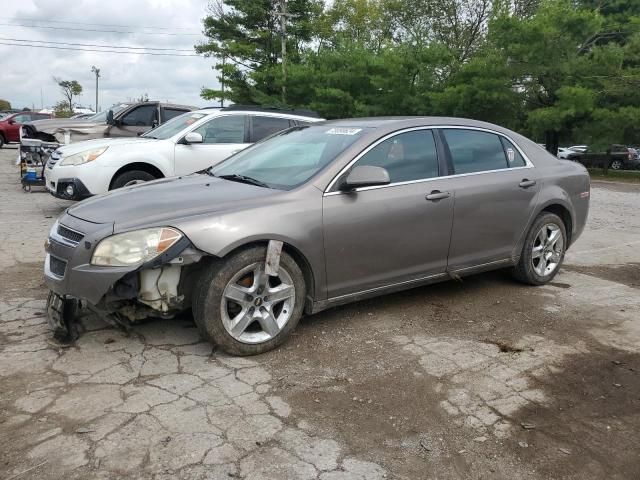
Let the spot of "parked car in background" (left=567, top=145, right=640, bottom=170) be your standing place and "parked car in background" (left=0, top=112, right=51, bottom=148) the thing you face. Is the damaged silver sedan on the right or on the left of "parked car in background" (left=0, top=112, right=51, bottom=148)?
left

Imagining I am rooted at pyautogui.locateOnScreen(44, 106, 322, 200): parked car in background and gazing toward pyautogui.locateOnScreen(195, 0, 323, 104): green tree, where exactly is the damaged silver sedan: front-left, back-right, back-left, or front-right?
back-right

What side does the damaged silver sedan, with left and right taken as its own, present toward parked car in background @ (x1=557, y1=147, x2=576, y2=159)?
back

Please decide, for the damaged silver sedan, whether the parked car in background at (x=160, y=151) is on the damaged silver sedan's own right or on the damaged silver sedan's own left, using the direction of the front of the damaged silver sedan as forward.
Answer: on the damaged silver sedan's own right

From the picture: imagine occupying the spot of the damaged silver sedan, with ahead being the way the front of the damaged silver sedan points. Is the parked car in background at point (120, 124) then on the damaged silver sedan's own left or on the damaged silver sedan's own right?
on the damaged silver sedan's own right

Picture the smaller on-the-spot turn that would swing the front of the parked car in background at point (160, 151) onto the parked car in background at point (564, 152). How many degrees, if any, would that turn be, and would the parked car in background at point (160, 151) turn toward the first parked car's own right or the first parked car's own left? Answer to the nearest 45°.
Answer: approximately 180°

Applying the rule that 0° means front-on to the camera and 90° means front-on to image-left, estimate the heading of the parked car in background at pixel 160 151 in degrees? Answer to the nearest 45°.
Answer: approximately 45°
